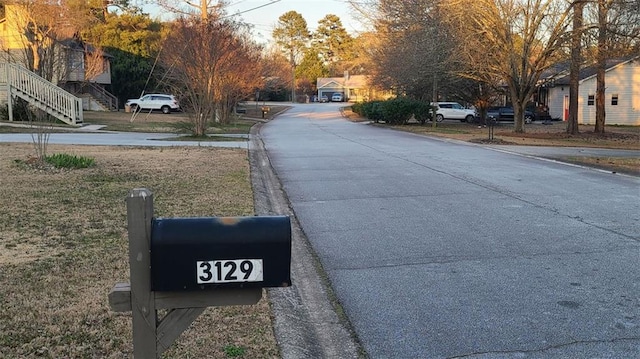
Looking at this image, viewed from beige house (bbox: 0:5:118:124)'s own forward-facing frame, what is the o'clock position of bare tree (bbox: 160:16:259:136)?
The bare tree is roughly at 1 o'clock from the beige house.
